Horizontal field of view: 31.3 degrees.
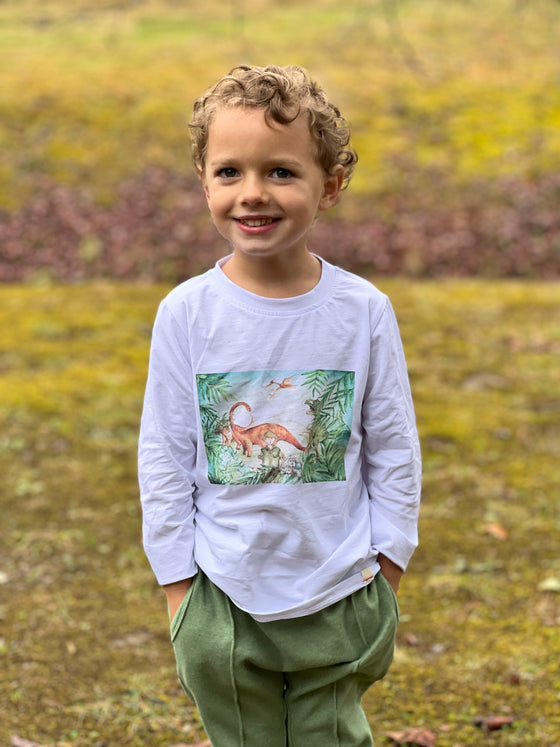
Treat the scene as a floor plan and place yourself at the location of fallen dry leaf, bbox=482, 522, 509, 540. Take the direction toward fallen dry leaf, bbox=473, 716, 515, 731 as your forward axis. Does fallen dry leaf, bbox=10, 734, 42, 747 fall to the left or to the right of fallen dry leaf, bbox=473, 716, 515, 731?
right

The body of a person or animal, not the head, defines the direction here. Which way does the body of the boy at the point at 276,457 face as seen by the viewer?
toward the camera

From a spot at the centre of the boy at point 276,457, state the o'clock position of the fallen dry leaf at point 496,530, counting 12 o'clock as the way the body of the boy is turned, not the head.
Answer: The fallen dry leaf is roughly at 7 o'clock from the boy.
